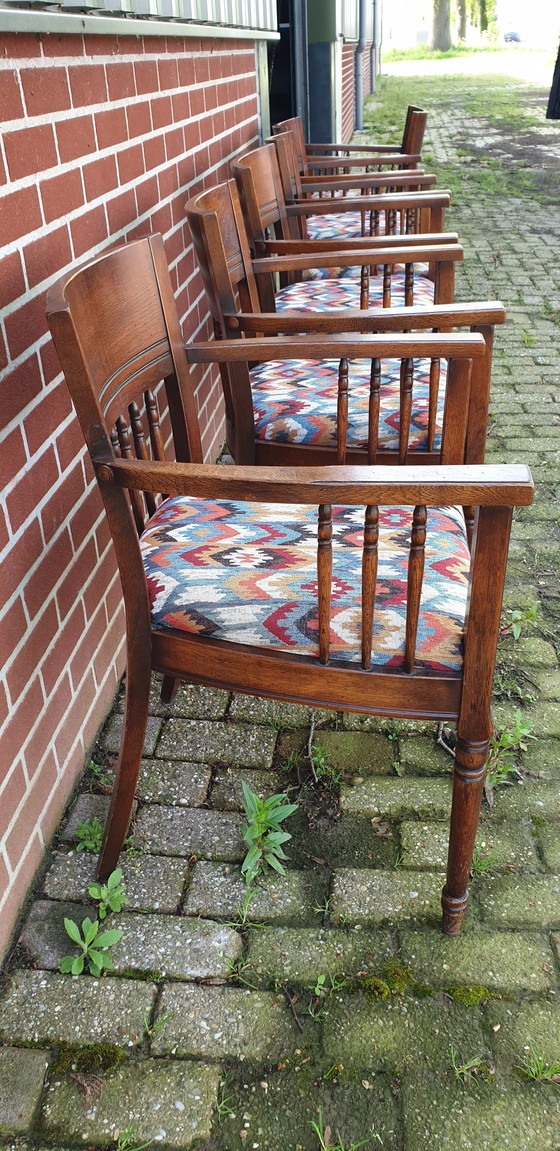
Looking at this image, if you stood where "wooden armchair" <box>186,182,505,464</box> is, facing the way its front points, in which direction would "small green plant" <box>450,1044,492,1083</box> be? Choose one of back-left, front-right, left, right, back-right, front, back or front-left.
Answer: right

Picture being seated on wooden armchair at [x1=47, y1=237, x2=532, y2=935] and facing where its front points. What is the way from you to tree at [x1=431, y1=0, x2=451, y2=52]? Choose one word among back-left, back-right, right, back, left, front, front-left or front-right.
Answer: left

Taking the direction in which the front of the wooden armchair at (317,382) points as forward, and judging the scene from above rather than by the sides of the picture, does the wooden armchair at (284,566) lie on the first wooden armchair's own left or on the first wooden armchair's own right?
on the first wooden armchair's own right

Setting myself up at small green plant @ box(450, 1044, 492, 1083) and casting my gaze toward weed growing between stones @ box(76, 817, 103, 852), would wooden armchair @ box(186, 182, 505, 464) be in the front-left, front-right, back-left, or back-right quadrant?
front-right

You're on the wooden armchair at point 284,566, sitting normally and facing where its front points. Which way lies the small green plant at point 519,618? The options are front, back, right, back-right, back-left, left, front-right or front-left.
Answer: front-left

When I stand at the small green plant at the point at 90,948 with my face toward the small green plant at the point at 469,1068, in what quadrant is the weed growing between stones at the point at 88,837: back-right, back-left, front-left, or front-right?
back-left

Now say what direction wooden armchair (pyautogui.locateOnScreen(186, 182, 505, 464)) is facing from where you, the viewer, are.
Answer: facing to the right of the viewer

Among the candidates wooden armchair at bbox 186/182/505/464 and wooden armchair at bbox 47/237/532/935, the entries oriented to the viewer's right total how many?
2

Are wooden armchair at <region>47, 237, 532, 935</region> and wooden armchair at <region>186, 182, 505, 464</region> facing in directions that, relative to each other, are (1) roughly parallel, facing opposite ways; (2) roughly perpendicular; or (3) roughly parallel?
roughly parallel

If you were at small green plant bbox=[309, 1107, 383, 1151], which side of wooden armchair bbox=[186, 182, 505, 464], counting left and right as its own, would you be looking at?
right

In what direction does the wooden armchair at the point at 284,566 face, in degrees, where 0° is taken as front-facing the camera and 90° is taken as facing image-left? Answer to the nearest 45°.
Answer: approximately 270°

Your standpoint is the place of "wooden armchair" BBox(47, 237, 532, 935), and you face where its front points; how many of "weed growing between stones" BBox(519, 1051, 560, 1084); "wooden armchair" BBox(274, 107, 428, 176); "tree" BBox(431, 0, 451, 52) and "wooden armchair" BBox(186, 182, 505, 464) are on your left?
3

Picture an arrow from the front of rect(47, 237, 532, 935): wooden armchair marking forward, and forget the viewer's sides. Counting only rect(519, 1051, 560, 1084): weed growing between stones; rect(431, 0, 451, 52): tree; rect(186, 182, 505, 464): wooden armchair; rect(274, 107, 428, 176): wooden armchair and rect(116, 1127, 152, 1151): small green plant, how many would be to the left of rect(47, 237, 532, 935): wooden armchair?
3
